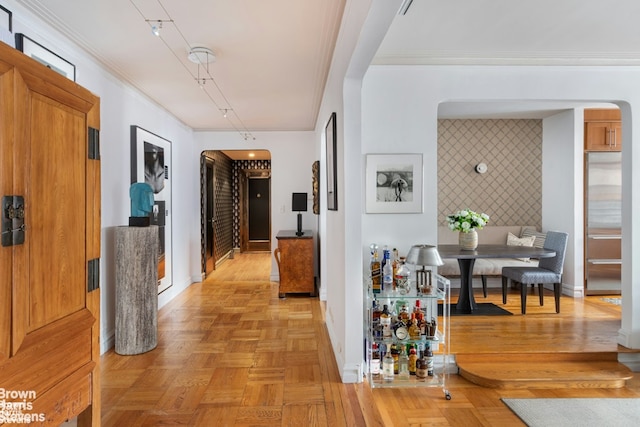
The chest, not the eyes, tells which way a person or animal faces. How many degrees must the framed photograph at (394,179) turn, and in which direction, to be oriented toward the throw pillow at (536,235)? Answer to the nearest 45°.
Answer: approximately 135° to its left

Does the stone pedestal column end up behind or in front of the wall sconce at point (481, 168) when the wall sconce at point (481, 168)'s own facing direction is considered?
in front

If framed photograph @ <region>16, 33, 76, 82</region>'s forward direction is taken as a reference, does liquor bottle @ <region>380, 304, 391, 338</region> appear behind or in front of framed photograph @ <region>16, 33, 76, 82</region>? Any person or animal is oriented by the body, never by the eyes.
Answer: in front

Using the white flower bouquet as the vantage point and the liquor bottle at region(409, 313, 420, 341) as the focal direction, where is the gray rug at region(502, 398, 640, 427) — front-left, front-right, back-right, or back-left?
front-left

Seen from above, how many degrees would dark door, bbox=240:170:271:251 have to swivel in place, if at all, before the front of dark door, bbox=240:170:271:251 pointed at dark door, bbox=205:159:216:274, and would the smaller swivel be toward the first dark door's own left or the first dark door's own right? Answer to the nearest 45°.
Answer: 0° — it already faces it

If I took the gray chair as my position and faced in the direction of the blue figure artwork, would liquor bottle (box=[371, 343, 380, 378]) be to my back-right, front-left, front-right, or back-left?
front-left

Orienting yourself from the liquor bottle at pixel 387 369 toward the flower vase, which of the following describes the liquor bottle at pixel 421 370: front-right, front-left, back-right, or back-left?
front-right

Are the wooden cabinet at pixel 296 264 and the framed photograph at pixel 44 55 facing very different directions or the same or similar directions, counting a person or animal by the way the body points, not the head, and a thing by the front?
very different directions

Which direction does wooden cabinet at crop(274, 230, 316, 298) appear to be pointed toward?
to the viewer's left

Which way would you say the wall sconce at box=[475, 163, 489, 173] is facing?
toward the camera

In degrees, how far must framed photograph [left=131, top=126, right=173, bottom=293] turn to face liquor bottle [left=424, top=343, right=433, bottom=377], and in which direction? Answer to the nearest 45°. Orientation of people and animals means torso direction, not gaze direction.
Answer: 0° — it already faces it

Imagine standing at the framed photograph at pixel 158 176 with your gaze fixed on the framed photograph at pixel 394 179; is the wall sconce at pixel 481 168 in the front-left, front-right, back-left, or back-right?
front-left

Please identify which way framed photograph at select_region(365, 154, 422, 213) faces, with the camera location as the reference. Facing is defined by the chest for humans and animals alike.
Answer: facing the viewer

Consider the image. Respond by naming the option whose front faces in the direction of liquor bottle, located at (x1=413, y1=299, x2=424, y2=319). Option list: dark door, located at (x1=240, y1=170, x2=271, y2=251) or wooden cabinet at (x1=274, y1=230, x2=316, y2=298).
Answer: the dark door

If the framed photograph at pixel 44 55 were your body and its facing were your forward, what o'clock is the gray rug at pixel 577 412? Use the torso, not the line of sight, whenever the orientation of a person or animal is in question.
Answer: The gray rug is roughly at 12 o'clock from the framed photograph.

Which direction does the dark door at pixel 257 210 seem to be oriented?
toward the camera

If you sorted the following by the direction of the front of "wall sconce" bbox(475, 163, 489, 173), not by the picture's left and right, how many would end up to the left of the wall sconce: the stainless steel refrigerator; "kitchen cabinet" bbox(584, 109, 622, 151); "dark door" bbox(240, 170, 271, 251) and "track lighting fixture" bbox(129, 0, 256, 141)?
2
